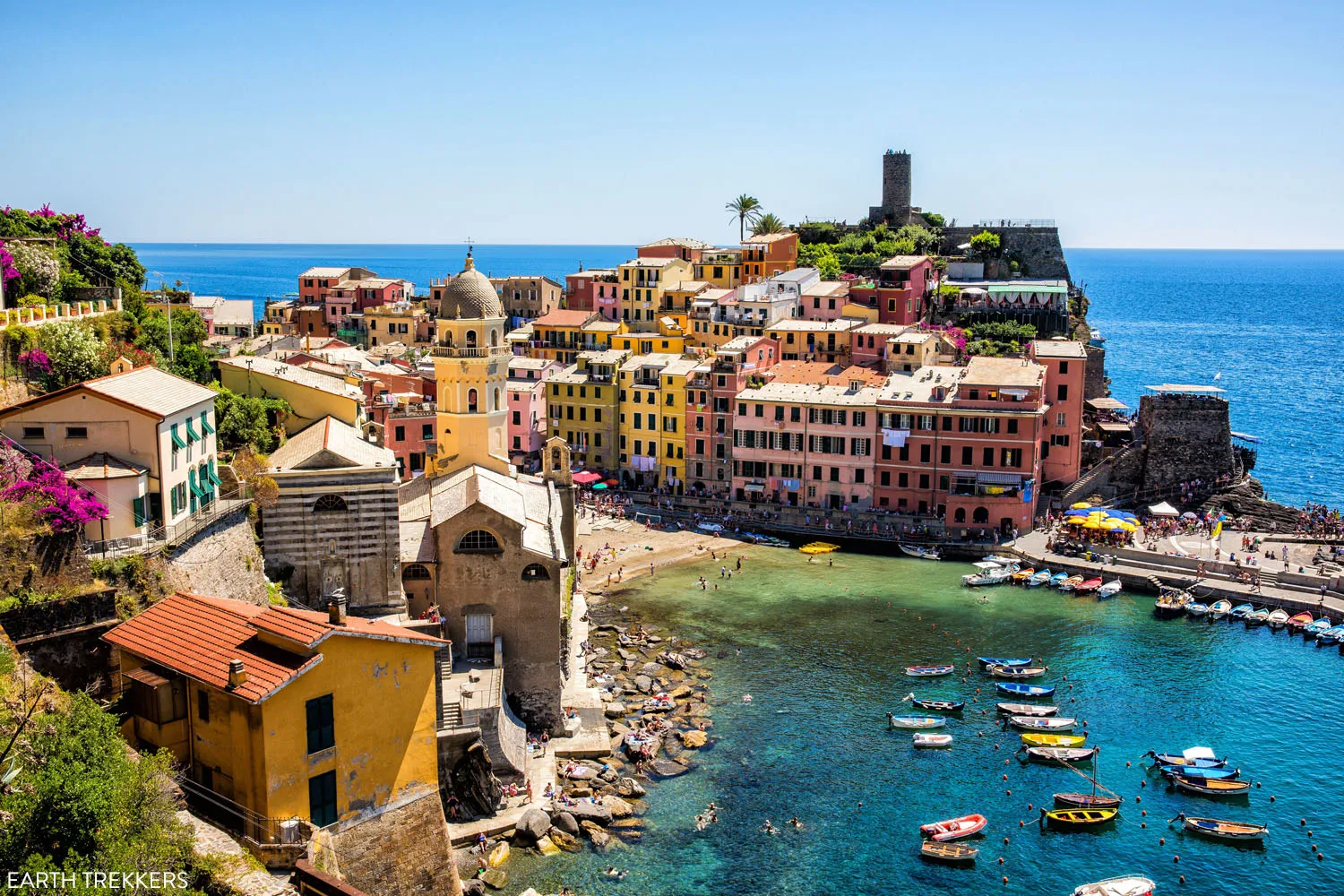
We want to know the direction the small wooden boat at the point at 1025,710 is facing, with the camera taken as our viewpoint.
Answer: facing to the left of the viewer

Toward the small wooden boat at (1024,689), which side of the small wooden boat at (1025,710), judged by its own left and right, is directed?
right

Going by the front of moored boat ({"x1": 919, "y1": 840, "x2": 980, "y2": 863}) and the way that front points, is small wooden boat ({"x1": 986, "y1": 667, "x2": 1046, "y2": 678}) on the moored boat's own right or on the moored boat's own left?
on the moored boat's own left

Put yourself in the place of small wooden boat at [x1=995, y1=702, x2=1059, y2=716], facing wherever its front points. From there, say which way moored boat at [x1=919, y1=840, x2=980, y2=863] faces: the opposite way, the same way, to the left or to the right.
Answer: the same way
